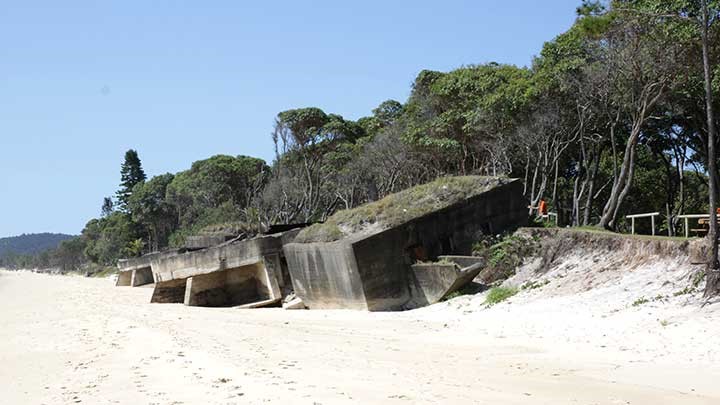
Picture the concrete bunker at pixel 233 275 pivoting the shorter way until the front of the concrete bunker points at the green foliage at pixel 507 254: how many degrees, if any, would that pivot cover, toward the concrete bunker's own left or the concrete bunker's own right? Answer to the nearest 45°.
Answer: approximately 90° to the concrete bunker's own left

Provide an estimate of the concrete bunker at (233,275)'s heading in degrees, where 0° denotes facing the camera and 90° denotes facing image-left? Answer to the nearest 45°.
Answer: approximately 45°

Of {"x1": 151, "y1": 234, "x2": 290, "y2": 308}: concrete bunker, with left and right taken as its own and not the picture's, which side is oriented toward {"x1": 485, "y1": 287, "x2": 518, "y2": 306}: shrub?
left

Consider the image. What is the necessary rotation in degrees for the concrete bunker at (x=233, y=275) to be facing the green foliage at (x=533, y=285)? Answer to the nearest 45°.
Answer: approximately 90° to its left

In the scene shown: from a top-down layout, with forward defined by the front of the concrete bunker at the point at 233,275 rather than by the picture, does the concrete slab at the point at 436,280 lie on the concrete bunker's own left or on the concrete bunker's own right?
on the concrete bunker's own left
